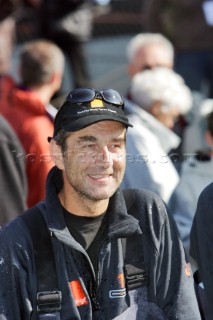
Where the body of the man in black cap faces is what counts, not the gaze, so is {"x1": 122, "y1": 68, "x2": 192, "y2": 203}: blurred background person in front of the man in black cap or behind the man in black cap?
behind

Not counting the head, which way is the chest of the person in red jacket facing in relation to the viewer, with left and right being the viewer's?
facing away from the viewer and to the right of the viewer

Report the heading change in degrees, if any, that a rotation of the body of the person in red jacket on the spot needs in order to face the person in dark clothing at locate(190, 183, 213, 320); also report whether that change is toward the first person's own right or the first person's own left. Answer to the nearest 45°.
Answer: approximately 135° to the first person's own right

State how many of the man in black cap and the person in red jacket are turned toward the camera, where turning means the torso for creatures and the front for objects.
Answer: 1

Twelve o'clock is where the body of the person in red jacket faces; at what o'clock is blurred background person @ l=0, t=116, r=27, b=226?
The blurred background person is roughly at 5 o'clock from the person in red jacket.

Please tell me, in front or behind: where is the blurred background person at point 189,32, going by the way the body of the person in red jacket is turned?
in front
